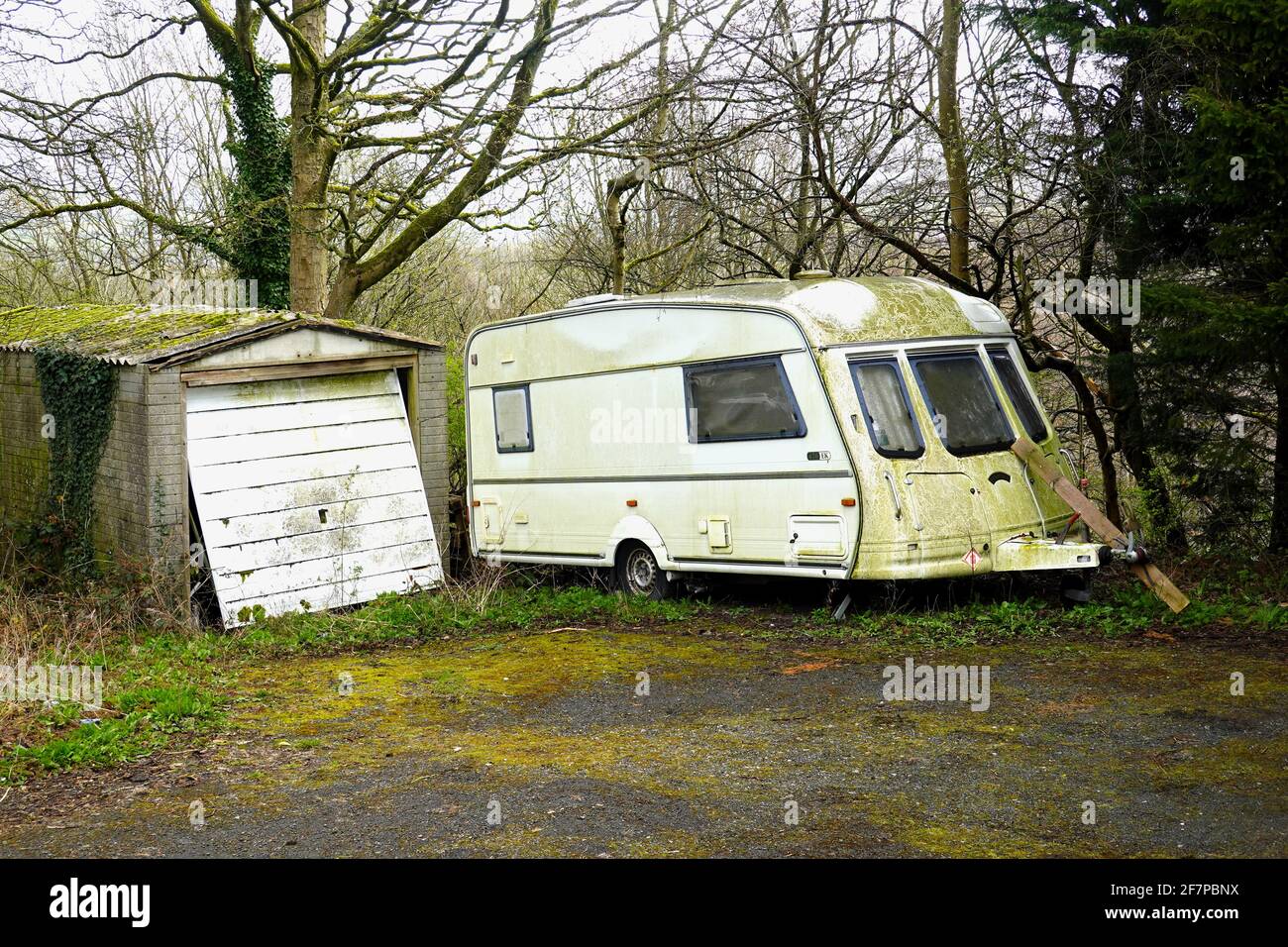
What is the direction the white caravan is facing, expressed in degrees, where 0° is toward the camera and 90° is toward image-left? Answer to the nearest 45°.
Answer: approximately 315°

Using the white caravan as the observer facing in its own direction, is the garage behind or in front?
behind

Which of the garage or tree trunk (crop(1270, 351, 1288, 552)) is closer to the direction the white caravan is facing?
the tree trunk

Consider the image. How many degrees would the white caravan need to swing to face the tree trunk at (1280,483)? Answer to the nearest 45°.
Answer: approximately 45° to its left

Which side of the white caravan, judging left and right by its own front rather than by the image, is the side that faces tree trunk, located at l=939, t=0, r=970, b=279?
left
